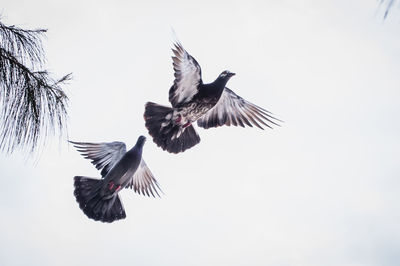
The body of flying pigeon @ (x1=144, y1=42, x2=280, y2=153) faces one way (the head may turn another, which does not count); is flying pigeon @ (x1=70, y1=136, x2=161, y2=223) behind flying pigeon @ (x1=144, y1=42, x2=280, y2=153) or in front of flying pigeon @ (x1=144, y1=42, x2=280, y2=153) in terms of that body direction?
behind

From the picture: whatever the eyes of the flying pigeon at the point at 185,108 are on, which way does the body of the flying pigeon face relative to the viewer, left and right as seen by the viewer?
facing to the right of the viewer
